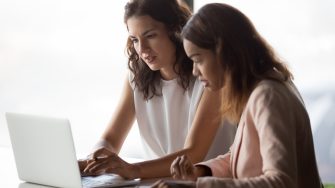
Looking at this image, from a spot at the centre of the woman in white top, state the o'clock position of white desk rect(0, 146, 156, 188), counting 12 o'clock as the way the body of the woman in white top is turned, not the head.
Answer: The white desk is roughly at 1 o'clock from the woman in white top.

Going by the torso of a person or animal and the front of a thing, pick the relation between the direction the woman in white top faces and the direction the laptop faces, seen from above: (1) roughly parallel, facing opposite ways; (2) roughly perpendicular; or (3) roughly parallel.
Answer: roughly parallel, facing opposite ways

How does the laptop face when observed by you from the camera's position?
facing away from the viewer and to the right of the viewer

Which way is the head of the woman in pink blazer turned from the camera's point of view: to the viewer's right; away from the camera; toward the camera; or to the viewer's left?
to the viewer's left

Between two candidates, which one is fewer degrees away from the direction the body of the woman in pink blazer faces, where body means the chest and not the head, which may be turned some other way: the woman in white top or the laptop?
the laptop

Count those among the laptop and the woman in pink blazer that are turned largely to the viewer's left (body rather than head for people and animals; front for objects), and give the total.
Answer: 1

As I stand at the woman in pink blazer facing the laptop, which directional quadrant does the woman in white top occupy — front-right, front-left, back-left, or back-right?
front-right

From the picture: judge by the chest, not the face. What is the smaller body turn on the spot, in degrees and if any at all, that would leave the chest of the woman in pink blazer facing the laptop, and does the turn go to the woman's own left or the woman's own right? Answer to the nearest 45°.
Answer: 0° — they already face it

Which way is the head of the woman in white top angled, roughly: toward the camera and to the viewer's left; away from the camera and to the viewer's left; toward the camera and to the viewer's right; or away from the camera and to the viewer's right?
toward the camera and to the viewer's left

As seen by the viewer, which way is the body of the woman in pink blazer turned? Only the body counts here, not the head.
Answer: to the viewer's left
